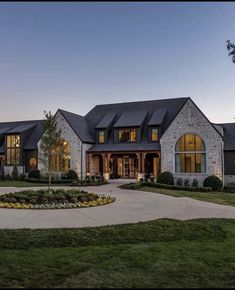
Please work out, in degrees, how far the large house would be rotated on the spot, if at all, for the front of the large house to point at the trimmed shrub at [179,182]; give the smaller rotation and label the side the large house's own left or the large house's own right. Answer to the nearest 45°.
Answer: approximately 45° to the large house's own left

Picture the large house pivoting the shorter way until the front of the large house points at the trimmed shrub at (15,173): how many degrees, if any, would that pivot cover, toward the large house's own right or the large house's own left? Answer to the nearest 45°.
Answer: approximately 90° to the large house's own right

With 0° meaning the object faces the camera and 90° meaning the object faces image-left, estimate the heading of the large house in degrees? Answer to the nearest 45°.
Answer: approximately 0°

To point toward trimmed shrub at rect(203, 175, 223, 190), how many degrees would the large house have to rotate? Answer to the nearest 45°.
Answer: approximately 45° to its left

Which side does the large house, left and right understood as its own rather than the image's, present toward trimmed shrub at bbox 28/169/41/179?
right
